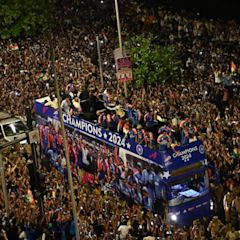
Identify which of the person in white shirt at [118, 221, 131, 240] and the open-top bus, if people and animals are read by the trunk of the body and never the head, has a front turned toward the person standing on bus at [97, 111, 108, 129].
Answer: the person in white shirt

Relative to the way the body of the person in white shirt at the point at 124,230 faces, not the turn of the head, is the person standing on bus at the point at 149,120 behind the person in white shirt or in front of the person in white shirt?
in front

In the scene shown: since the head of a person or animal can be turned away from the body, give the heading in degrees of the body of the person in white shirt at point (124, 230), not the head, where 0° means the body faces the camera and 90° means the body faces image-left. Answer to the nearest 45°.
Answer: approximately 180°

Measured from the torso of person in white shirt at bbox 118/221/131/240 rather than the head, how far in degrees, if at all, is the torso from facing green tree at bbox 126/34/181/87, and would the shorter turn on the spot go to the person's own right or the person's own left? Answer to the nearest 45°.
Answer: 0° — they already face it

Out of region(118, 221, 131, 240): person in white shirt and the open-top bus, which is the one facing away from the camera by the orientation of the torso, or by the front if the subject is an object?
the person in white shirt

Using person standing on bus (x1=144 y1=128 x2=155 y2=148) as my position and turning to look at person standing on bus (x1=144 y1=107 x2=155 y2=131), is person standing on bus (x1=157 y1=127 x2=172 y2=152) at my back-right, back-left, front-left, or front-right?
back-right

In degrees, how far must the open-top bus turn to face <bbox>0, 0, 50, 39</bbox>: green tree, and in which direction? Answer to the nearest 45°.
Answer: approximately 135° to its left

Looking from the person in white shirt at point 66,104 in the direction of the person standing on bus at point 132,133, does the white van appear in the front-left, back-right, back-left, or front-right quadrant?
back-right

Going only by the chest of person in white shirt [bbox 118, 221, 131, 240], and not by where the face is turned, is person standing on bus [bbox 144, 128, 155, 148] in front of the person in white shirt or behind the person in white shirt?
in front

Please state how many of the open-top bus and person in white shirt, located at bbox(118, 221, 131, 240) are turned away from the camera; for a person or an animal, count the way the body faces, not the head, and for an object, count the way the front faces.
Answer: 1

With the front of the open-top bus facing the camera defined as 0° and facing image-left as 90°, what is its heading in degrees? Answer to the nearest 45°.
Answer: approximately 315°
